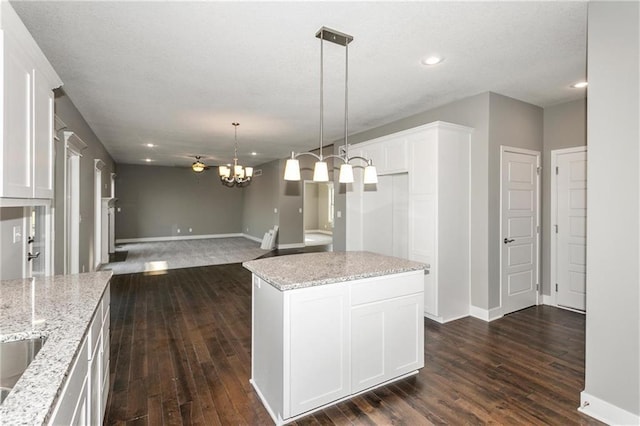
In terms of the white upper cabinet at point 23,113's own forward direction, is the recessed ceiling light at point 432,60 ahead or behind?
ahead

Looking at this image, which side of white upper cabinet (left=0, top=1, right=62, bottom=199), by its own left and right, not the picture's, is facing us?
right

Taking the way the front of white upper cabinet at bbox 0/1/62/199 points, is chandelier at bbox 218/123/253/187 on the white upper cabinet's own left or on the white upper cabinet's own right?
on the white upper cabinet's own left

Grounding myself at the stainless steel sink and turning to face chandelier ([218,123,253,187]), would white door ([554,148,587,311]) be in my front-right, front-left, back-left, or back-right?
front-right

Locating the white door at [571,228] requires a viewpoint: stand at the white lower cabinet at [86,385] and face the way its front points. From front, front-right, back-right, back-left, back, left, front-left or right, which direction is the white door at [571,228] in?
front

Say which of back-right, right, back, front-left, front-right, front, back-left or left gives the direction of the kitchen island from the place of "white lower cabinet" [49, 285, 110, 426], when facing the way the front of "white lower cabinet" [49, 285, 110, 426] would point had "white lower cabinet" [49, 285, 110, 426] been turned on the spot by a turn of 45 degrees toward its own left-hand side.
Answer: front-right

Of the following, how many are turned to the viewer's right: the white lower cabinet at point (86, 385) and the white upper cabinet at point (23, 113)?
2

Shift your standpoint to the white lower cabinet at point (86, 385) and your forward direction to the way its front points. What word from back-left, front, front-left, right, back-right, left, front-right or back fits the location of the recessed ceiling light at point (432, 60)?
front

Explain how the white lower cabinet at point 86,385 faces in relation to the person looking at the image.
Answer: facing to the right of the viewer

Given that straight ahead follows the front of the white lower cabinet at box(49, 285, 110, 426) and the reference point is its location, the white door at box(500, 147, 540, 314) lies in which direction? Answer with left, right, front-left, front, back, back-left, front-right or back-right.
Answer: front

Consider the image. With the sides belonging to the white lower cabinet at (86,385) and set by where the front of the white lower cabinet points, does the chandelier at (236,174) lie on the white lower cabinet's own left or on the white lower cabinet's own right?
on the white lower cabinet's own left

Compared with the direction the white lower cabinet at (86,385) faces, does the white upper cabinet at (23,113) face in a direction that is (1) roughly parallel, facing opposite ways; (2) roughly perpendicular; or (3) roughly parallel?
roughly parallel
